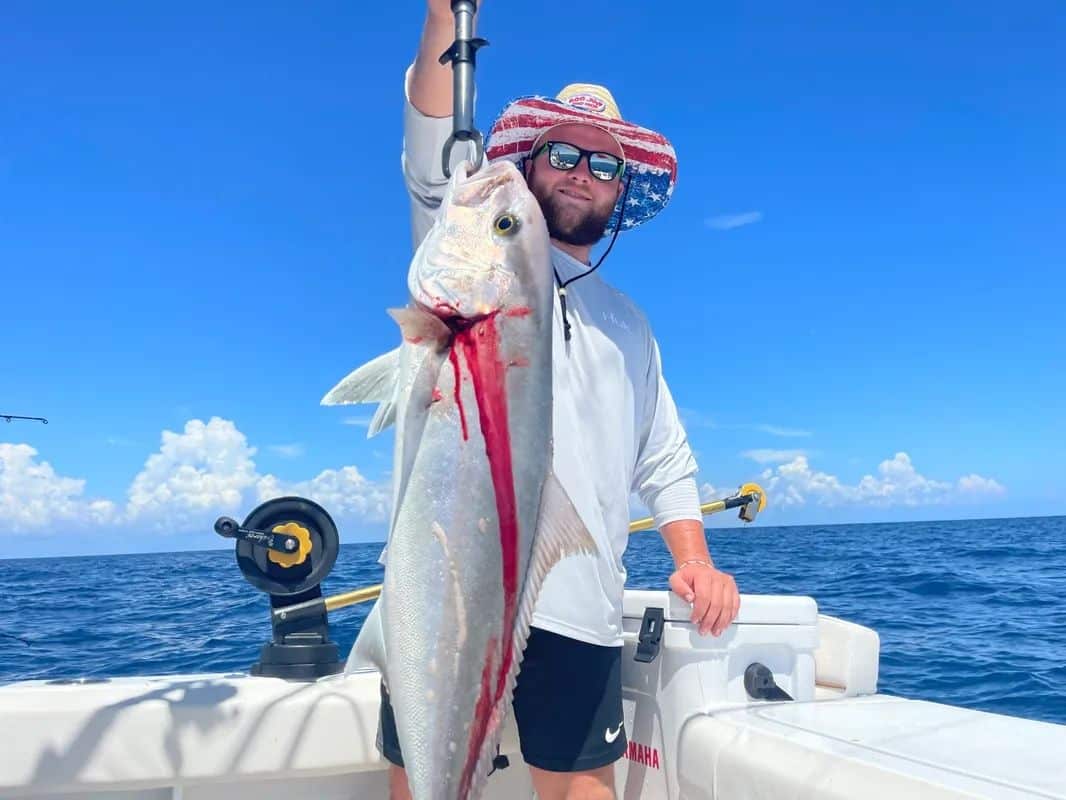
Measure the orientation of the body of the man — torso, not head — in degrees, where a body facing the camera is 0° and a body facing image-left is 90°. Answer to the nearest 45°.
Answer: approximately 0°
